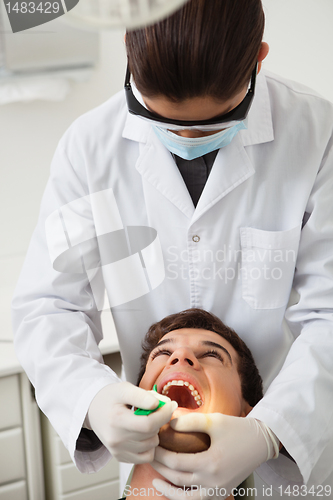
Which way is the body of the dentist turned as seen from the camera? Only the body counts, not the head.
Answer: toward the camera
